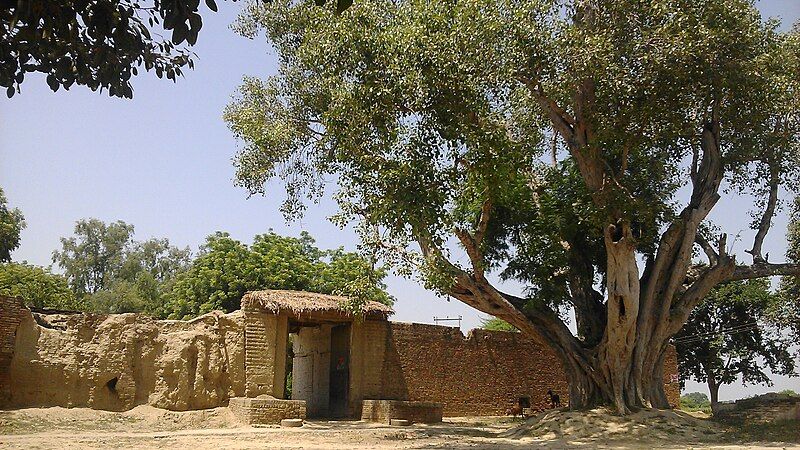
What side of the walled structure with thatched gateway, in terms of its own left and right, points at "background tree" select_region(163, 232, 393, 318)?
back

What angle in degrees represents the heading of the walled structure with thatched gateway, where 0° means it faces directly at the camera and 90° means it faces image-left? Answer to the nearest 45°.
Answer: approximately 0°

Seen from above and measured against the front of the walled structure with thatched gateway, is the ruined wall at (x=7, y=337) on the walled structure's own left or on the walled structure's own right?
on the walled structure's own right

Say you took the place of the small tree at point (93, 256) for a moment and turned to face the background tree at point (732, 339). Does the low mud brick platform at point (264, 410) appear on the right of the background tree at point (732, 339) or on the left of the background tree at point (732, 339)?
right

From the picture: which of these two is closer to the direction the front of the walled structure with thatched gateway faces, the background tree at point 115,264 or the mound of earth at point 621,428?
the mound of earth

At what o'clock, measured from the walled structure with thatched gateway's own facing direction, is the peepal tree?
The peepal tree is roughly at 10 o'clock from the walled structure with thatched gateway.

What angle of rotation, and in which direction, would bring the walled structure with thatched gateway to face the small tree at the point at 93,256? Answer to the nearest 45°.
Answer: approximately 135° to its right

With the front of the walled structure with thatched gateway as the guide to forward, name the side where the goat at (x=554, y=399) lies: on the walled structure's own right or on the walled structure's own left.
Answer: on the walled structure's own left

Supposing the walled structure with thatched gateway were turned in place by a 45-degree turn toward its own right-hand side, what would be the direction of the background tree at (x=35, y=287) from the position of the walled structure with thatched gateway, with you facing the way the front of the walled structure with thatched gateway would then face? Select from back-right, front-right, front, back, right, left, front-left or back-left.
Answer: right

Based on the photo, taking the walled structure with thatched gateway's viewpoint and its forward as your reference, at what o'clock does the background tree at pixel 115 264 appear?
The background tree is roughly at 5 o'clock from the walled structure with thatched gateway.
